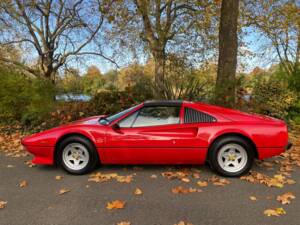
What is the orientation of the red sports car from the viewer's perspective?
to the viewer's left

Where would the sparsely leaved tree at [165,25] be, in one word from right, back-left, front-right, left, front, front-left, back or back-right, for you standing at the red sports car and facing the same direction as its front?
right

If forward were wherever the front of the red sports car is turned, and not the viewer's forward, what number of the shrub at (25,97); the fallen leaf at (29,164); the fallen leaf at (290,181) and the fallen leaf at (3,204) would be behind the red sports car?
1

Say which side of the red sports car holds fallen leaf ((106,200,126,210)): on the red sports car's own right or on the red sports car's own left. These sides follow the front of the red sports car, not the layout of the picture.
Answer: on the red sports car's own left

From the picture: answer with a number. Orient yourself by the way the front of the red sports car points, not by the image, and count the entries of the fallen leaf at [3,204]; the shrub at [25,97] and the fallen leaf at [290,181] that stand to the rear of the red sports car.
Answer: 1

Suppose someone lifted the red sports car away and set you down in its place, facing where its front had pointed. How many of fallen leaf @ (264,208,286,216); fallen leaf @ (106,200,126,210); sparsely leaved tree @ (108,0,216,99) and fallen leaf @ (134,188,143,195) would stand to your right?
1

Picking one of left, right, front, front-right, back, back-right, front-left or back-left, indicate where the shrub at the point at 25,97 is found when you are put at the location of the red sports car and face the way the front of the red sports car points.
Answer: front-right

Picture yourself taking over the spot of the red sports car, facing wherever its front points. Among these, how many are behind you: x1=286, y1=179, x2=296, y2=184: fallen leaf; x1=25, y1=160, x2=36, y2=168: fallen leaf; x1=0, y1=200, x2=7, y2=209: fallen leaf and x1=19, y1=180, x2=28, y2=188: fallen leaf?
1

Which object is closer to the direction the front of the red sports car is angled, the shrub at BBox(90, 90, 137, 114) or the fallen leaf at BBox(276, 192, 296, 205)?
the shrub

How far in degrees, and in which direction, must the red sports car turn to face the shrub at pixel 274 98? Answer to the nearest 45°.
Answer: approximately 135° to its right

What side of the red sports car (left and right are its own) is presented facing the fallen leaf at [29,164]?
front

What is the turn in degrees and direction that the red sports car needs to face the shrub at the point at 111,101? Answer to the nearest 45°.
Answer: approximately 45° to its right
